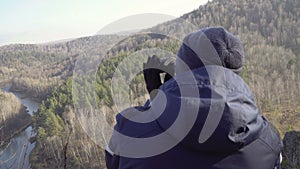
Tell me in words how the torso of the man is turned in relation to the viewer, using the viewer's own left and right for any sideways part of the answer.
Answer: facing away from the viewer and to the left of the viewer
